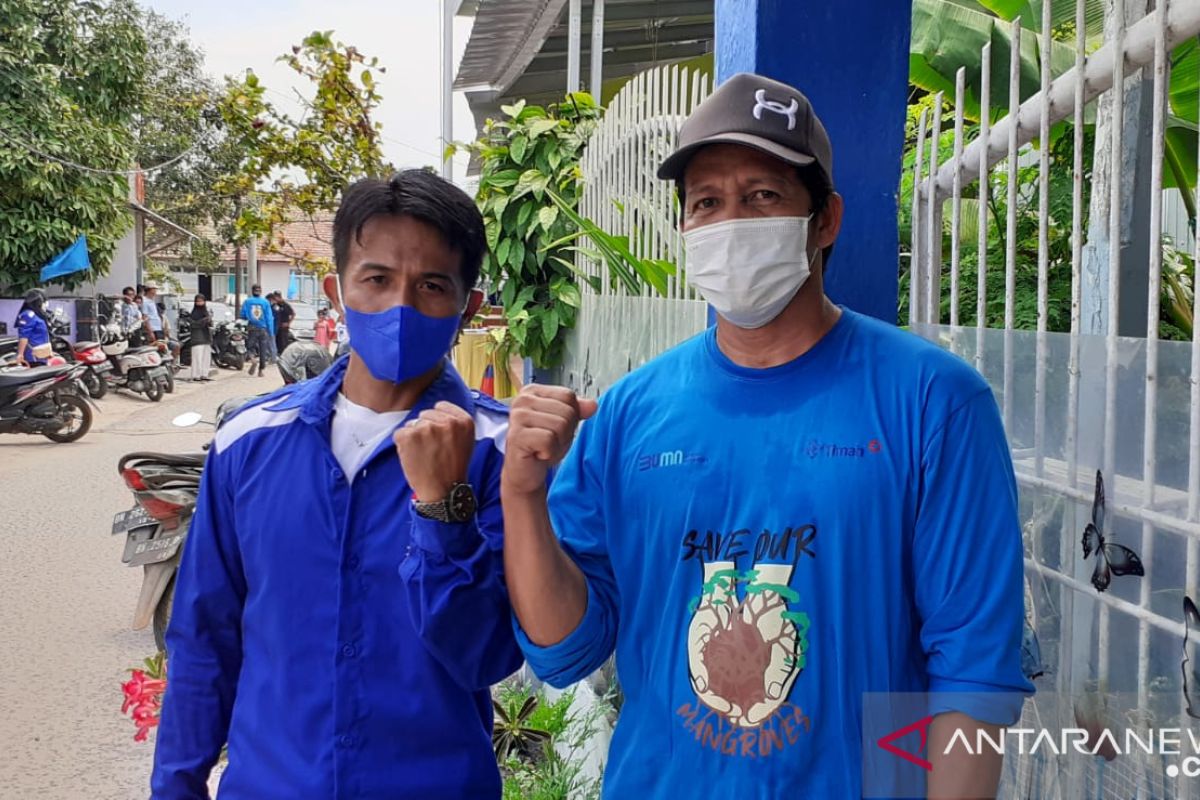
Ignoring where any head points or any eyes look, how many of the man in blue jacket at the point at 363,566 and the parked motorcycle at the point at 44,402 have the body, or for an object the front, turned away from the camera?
0

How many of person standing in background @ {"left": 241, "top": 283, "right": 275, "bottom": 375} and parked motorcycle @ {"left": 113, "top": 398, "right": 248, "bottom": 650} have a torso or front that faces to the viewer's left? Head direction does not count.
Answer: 0

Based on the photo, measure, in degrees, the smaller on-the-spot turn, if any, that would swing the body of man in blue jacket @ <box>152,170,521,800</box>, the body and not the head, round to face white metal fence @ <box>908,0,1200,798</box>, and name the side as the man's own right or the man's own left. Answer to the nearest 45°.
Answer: approximately 90° to the man's own left

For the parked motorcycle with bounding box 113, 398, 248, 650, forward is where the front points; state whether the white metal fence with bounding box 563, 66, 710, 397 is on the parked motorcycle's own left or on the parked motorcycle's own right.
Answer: on the parked motorcycle's own right

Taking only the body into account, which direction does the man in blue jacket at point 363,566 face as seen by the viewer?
toward the camera

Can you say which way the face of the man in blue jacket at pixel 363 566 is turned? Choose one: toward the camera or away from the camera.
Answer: toward the camera
